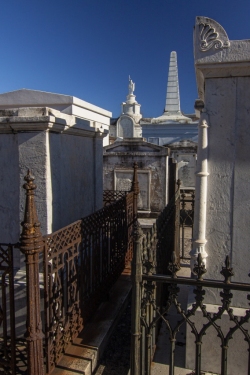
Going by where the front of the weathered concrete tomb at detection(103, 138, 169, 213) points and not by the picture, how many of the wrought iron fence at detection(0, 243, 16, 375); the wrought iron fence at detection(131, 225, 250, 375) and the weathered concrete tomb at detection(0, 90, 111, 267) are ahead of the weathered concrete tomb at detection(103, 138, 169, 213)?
3

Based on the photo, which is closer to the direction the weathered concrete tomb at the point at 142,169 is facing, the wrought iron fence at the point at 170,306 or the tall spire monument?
the wrought iron fence

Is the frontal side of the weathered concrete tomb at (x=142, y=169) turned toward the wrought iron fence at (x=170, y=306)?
yes

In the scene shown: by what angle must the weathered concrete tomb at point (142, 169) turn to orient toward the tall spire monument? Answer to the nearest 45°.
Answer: approximately 180°

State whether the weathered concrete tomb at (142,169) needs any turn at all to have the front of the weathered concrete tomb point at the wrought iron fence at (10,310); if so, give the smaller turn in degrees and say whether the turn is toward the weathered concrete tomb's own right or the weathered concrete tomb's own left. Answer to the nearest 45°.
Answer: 0° — it already faces it

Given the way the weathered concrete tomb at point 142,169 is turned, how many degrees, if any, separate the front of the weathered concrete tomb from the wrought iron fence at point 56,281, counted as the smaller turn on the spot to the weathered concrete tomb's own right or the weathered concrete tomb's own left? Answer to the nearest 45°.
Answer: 0° — it already faces it

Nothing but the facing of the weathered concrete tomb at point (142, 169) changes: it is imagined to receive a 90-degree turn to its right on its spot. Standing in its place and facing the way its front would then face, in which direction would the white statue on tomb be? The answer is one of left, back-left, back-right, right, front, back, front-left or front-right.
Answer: right

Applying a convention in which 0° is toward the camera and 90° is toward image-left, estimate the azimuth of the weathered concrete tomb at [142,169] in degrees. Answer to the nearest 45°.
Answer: approximately 0°
